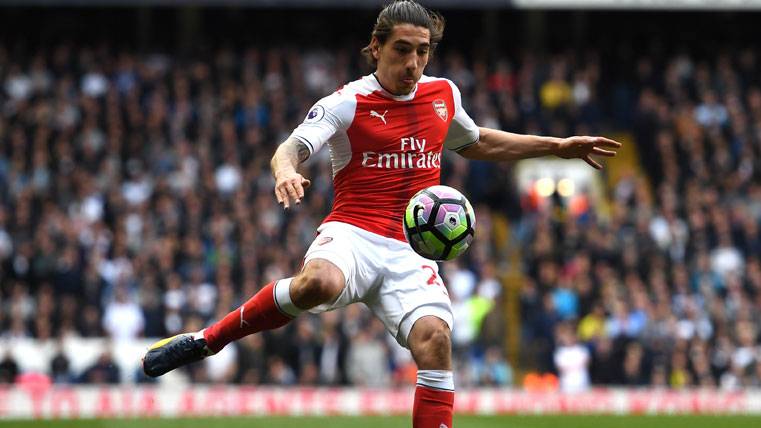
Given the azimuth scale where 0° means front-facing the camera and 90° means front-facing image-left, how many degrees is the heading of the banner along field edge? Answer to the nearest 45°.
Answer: approximately 0°

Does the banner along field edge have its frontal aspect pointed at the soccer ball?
yes
